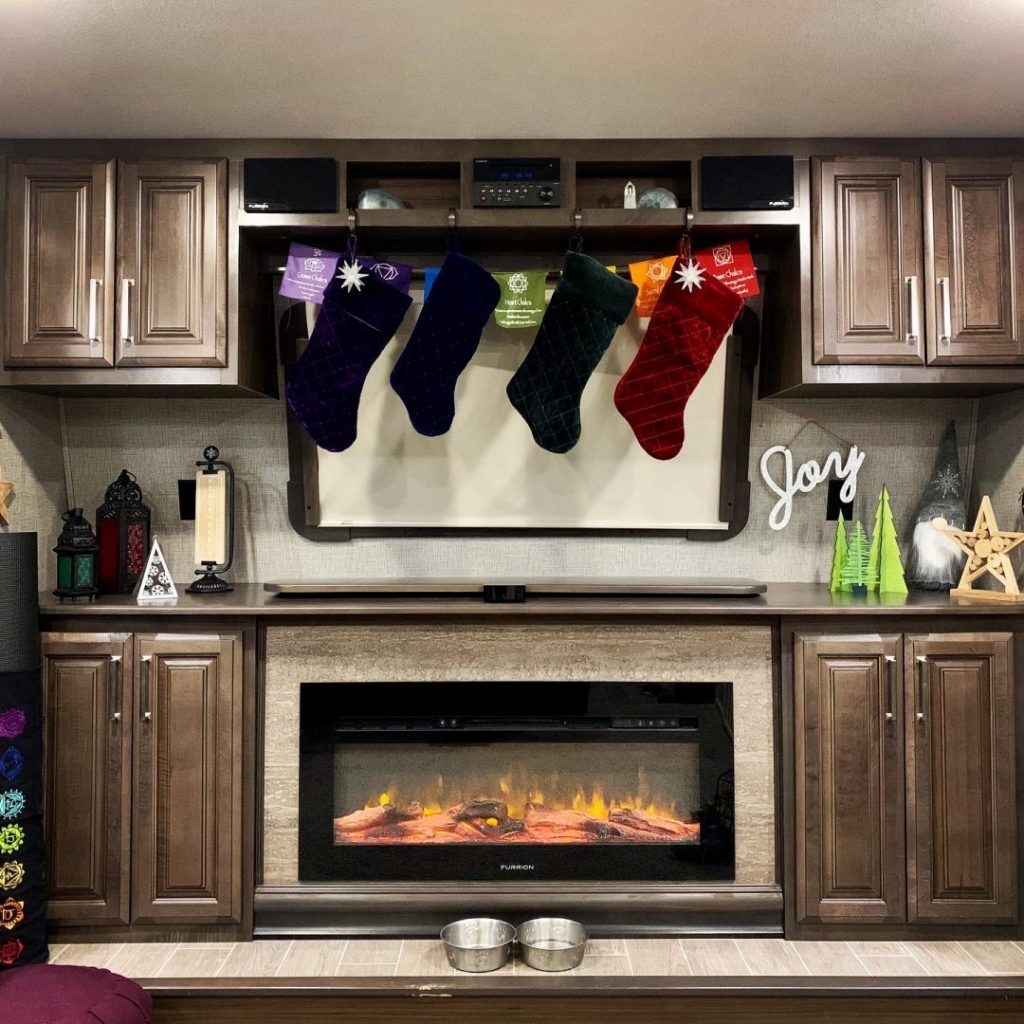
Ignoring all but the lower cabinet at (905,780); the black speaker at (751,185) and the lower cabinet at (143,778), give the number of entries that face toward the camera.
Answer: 3

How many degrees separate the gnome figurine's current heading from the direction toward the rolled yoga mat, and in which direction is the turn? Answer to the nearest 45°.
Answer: approximately 45° to its right

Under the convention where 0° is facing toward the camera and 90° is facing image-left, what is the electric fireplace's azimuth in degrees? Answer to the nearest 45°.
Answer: approximately 0°

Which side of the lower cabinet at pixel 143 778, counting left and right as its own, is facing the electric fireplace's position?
left

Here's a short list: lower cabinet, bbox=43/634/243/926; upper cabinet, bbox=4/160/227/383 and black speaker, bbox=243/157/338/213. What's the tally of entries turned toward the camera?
3
